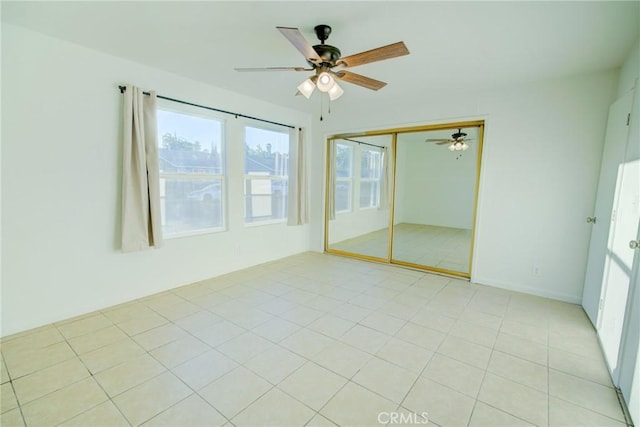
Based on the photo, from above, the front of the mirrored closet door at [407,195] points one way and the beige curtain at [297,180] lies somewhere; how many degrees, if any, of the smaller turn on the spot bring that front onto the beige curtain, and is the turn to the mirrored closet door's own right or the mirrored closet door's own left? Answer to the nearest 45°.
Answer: approximately 45° to the mirrored closet door's own right

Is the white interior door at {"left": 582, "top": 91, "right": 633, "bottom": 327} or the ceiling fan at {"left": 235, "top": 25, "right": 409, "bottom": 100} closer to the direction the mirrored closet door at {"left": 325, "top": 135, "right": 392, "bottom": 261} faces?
the ceiling fan

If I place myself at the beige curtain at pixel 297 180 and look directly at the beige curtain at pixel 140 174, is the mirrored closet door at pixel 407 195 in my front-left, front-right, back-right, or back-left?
back-left

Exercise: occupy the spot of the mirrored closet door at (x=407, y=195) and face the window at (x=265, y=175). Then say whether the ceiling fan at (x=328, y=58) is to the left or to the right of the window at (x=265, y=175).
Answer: left

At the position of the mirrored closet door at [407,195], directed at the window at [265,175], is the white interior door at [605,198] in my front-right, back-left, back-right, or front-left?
back-left

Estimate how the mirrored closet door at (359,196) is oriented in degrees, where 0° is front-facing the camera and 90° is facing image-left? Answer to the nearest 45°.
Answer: approximately 45°

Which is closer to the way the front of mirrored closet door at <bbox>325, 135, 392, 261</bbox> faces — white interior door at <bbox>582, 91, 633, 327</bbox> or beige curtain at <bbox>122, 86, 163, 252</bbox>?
the beige curtain

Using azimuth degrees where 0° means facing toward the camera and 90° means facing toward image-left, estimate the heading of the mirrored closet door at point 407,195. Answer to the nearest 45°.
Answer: approximately 45°

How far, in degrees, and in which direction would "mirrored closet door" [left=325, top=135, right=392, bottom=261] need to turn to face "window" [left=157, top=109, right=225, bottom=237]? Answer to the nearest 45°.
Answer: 0° — it already faces it

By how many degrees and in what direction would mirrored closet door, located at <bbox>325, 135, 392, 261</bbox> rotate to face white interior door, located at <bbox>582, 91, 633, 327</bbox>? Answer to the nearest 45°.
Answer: approximately 90° to its left
